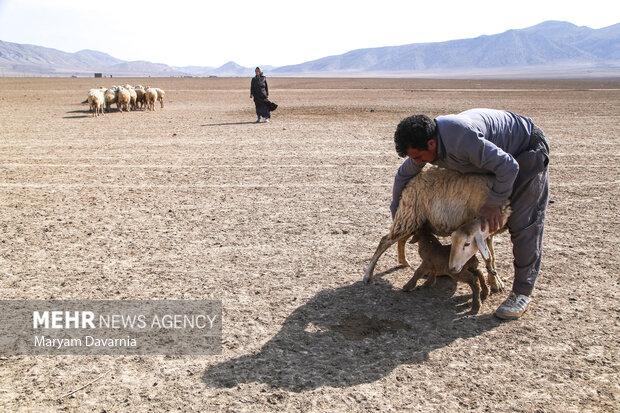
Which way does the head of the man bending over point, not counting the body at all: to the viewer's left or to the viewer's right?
to the viewer's left

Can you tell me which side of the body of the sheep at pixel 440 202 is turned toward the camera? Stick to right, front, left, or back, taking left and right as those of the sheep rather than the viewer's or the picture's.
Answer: right

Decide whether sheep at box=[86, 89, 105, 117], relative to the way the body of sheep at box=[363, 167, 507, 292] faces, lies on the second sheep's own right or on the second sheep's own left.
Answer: on the second sheep's own left

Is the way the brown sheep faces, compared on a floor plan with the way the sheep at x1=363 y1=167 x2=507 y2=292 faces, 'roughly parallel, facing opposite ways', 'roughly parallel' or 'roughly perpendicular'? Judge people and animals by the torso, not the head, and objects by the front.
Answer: roughly parallel, facing opposite ways

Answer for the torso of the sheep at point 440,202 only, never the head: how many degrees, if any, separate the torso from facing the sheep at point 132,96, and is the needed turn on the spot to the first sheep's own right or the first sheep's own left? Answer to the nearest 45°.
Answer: approximately 135° to the first sheep's own left

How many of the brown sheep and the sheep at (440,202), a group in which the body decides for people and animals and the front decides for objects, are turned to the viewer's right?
1

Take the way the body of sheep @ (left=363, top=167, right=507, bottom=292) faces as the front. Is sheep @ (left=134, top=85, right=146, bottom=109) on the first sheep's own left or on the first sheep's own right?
on the first sheep's own left

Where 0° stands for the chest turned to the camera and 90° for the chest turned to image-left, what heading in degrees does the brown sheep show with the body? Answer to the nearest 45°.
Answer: approximately 90°
